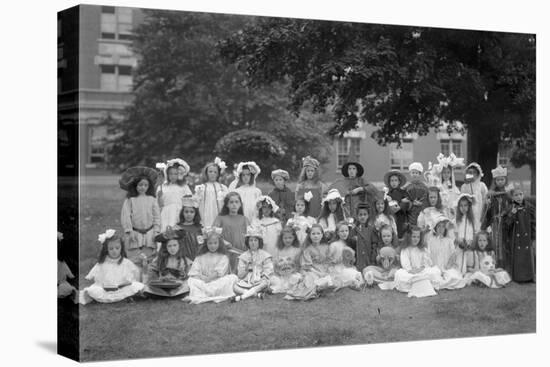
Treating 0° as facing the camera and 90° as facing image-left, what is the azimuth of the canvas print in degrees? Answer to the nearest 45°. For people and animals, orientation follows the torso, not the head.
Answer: approximately 315°
